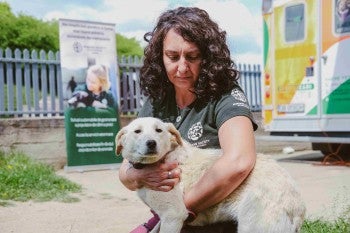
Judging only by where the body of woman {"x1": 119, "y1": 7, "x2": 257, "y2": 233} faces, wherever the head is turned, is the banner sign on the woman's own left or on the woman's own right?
on the woman's own right

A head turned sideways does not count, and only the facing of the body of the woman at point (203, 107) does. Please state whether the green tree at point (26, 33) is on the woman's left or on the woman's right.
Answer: on the woman's right

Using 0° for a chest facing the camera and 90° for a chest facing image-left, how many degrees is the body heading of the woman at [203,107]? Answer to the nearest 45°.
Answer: approximately 45°
